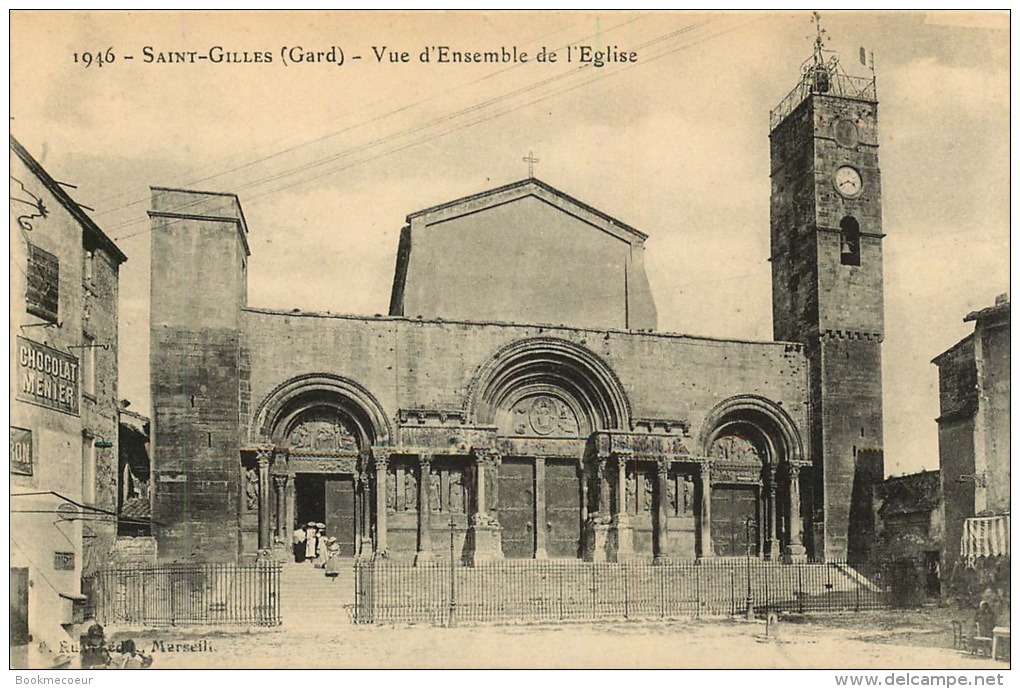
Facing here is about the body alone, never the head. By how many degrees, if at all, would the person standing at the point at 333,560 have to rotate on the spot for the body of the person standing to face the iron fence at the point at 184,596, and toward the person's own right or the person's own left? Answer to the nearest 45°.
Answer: approximately 45° to the person's own right

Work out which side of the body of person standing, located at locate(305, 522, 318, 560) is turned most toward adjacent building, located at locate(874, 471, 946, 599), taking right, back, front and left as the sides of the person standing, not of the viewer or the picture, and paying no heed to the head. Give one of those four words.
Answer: left

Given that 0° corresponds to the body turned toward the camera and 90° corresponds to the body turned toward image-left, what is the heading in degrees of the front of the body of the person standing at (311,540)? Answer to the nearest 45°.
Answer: approximately 0°

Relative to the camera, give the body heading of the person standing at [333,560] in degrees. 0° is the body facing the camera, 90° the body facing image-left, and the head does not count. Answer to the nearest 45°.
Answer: approximately 0°

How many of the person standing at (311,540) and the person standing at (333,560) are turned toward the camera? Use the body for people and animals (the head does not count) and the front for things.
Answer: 2

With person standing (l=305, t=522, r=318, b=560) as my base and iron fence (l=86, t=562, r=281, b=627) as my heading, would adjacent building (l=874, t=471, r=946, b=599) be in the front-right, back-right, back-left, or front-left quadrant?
back-left
